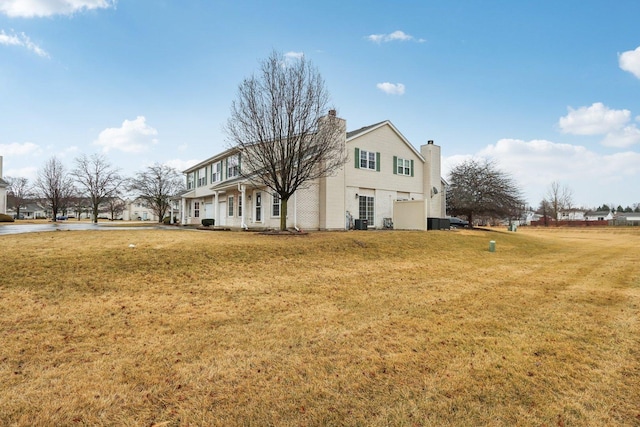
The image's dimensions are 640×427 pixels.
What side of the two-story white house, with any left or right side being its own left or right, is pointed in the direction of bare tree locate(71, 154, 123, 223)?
right

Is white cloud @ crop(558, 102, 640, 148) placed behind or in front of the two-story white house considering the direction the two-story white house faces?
behind

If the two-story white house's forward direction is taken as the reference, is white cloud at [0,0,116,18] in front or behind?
in front

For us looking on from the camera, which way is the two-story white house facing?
facing the viewer and to the left of the viewer

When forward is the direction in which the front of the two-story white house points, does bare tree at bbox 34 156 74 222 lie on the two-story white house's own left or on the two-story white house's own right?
on the two-story white house's own right

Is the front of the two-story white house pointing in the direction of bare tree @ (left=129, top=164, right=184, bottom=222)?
no

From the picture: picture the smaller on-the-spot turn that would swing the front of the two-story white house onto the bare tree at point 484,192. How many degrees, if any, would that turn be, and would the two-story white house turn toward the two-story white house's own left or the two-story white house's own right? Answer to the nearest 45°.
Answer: approximately 180°

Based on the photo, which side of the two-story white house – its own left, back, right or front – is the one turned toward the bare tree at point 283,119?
front

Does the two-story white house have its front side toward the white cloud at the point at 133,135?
no
